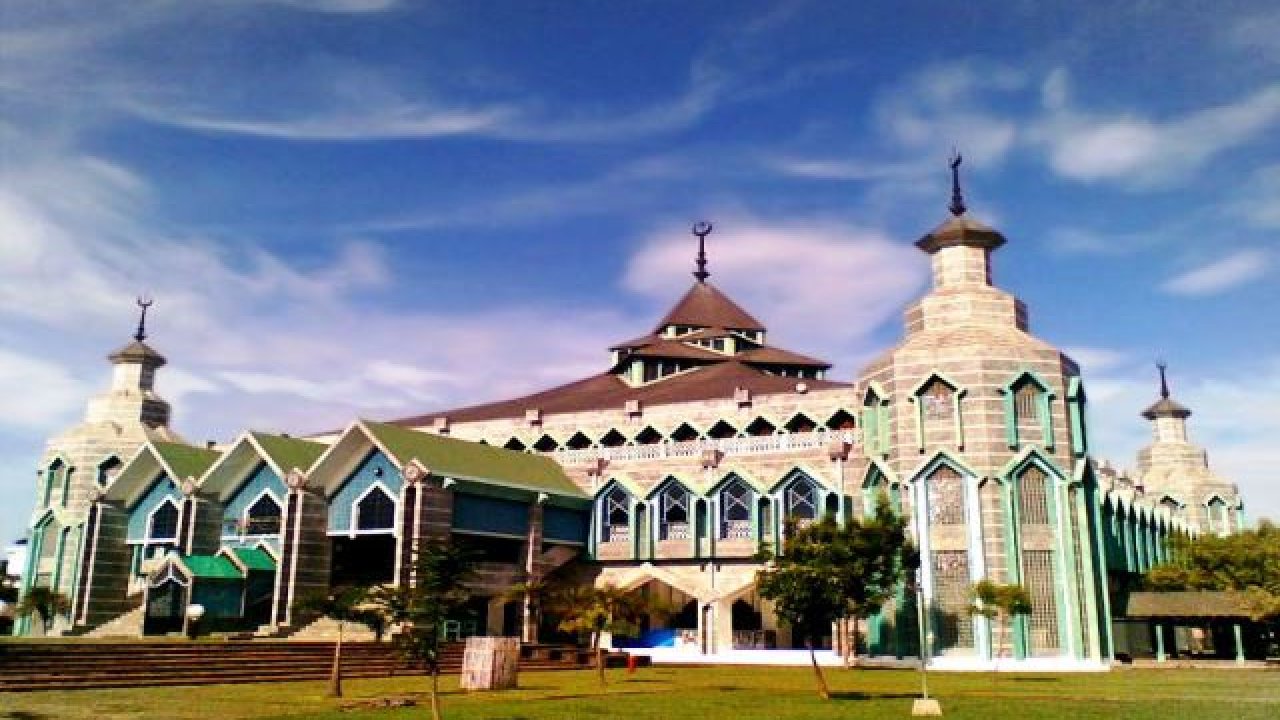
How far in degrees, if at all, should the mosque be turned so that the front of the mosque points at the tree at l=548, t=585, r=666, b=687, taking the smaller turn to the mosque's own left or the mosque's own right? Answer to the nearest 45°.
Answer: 0° — it already faces it

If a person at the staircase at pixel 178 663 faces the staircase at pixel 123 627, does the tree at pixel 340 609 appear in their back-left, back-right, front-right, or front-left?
back-right

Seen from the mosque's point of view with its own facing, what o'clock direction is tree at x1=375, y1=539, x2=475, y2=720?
The tree is roughly at 11 o'clock from the mosque.

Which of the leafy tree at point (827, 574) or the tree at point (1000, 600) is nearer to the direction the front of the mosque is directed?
the leafy tree

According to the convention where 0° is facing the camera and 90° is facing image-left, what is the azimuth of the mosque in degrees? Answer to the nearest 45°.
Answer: approximately 45°

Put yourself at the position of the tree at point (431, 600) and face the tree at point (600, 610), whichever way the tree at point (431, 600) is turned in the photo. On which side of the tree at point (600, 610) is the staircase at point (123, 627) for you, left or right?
left

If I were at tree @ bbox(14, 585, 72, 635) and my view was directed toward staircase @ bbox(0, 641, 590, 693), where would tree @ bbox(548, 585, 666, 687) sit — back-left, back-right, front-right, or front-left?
front-left

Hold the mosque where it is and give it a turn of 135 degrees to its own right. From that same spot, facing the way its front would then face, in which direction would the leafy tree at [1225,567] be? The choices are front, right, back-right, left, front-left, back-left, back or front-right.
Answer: right
